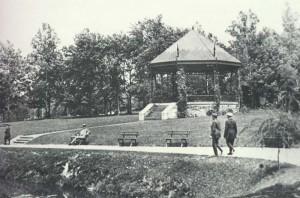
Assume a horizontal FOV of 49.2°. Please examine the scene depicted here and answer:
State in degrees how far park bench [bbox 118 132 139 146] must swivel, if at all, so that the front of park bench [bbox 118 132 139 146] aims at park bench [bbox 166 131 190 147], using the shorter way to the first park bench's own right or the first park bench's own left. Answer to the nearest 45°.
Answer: approximately 45° to the first park bench's own left

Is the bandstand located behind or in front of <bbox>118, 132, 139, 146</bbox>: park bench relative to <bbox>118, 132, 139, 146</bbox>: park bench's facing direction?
behind

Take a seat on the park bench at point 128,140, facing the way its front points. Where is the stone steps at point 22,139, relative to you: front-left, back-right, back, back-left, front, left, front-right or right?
back-right

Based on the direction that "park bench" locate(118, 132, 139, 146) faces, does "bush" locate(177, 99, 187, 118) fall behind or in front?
behind

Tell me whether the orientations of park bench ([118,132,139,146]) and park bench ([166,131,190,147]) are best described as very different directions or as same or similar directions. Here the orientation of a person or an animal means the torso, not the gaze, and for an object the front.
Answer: same or similar directions

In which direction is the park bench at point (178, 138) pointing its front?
toward the camera

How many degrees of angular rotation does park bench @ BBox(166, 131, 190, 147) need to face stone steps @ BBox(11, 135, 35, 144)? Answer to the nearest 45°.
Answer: approximately 135° to its right

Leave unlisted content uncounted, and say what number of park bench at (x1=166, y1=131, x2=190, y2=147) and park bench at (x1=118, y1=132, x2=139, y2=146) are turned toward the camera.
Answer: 2

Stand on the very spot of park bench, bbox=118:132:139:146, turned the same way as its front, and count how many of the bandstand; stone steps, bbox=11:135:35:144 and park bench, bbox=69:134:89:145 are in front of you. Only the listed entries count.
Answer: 0

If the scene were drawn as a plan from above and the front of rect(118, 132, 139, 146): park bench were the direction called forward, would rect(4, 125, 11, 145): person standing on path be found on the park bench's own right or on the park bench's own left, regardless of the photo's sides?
on the park bench's own right

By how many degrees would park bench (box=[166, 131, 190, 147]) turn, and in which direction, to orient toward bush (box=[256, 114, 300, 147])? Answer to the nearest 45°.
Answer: approximately 45° to its left
